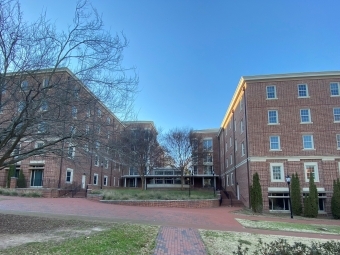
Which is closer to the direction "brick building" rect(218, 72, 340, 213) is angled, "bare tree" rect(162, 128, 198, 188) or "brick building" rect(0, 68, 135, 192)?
the brick building

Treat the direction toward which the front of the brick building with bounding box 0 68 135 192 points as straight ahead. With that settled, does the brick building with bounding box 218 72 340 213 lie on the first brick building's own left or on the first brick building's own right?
on the first brick building's own left
